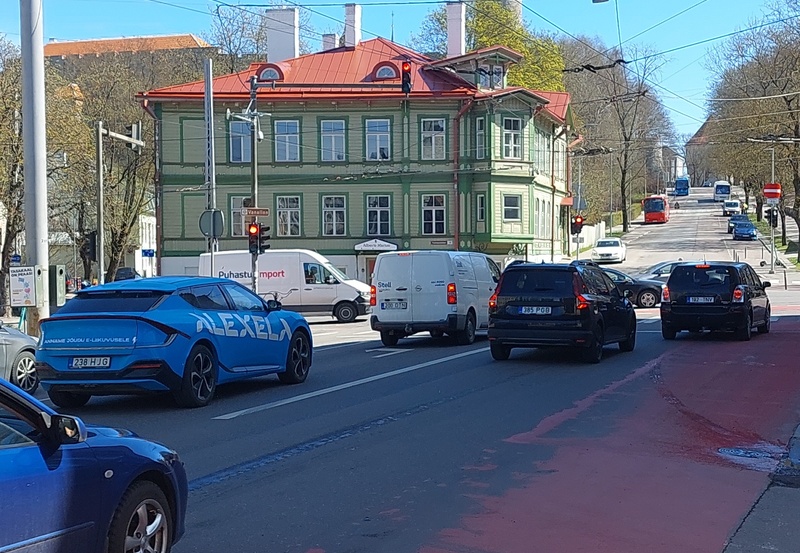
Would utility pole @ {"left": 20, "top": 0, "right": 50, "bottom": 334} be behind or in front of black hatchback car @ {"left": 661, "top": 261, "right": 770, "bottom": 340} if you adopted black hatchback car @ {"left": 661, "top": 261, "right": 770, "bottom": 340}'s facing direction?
behind

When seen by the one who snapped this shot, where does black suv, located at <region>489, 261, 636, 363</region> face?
facing away from the viewer and to the right of the viewer

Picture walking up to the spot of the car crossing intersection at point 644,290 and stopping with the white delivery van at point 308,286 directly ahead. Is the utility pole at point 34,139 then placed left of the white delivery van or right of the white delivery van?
left

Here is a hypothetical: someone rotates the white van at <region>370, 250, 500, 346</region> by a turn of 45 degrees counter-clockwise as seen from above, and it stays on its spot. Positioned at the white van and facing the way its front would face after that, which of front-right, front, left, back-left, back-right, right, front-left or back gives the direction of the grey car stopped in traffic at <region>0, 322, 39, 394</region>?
back-left

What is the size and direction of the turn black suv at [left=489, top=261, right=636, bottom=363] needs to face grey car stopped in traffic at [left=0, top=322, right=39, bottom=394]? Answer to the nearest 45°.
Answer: approximately 180°

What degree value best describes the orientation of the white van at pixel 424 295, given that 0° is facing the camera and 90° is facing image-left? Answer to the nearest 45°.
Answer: approximately 225°

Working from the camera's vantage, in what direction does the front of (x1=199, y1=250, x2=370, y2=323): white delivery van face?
facing to the right of the viewer
